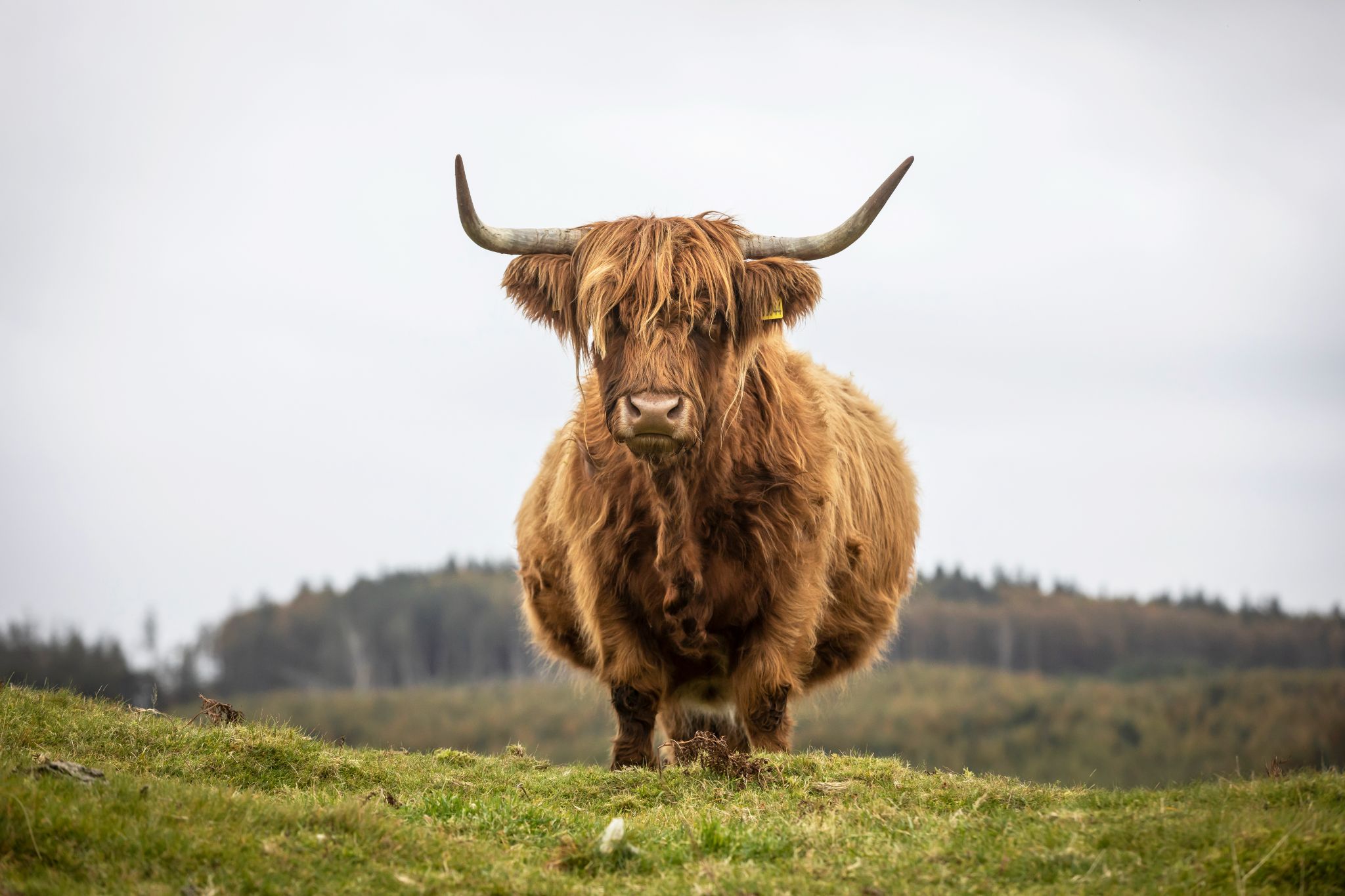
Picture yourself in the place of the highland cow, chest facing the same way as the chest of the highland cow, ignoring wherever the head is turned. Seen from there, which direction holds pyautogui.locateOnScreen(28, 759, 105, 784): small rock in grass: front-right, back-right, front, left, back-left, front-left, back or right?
front-right

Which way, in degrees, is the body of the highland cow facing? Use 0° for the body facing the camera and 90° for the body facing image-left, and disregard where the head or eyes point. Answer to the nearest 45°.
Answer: approximately 0°

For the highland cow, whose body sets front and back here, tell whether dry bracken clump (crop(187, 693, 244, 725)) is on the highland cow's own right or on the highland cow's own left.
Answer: on the highland cow's own right

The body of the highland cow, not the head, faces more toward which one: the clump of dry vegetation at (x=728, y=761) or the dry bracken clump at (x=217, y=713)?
the clump of dry vegetation

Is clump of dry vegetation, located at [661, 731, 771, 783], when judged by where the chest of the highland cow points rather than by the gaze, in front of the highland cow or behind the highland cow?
in front

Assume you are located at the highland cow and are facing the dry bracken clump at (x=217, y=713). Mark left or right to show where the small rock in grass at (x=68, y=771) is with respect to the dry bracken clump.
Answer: left
